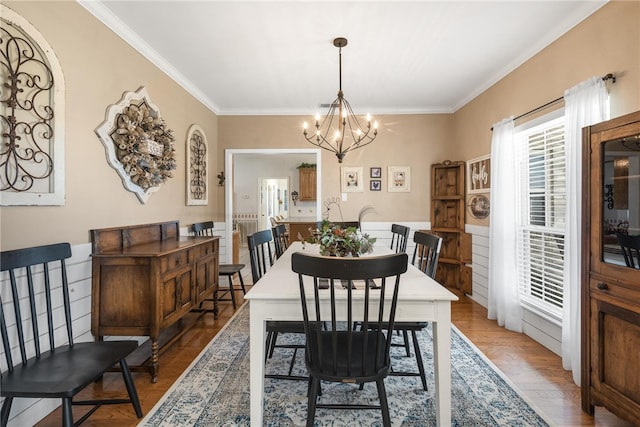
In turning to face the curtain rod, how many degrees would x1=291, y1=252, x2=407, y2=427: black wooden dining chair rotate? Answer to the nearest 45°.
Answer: approximately 45° to its right

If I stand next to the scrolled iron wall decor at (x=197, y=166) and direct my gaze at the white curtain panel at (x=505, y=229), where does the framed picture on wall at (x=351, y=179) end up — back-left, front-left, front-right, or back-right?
front-left

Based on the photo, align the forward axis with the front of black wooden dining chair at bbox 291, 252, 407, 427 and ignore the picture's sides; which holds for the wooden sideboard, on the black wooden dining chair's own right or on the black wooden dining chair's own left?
on the black wooden dining chair's own left

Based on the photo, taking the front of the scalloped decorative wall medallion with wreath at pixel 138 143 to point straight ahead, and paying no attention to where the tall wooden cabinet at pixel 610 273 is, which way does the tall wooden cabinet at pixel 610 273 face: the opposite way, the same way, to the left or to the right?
the opposite way

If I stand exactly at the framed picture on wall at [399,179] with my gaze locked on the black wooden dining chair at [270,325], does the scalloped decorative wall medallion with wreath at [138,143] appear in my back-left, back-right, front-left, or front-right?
front-right

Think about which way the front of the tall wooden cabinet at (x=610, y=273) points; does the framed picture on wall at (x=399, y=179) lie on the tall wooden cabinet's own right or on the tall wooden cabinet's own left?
on the tall wooden cabinet's own right

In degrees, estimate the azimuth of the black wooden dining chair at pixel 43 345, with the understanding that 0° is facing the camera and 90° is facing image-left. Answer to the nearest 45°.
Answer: approximately 315°

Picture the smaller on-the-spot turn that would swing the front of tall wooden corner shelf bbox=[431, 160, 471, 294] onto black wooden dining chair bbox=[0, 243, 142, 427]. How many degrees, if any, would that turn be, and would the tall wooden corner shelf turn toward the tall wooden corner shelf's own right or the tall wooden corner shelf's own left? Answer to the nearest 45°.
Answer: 0° — it already faces it

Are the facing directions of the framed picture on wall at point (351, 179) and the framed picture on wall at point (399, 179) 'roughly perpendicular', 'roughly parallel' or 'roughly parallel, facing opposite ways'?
roughly parallel

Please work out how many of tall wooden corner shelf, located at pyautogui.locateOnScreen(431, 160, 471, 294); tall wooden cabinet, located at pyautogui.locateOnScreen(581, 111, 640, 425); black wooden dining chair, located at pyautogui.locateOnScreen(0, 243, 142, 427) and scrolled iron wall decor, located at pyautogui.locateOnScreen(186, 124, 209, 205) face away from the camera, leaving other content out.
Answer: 0

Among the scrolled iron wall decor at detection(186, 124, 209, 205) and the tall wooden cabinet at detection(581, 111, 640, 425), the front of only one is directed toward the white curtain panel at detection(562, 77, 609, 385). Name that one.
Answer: the scrolled iron wall decor

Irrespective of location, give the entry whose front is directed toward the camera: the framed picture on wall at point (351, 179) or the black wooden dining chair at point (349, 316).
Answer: the framed picture on wall

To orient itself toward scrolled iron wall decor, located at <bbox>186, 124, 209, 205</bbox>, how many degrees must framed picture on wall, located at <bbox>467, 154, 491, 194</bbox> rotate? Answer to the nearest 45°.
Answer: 0° — it already faces it

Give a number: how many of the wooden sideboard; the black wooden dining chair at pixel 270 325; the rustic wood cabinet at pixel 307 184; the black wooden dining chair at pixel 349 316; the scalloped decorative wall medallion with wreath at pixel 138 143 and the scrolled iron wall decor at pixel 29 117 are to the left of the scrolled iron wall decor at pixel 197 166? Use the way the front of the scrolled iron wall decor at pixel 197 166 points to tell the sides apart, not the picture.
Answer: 1

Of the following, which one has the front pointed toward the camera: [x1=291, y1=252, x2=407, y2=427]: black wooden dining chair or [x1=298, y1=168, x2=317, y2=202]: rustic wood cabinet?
the rustic wood cabinet

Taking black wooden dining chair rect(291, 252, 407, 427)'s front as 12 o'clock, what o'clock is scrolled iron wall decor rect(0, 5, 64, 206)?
The scrolled iron wall decor is roughly at 9 o'clock from the black wooden dining chair.

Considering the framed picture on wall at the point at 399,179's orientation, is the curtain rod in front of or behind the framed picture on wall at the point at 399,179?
in front

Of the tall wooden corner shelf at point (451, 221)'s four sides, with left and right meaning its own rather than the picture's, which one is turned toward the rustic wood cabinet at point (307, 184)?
right

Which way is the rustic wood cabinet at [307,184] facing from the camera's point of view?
toward the camera

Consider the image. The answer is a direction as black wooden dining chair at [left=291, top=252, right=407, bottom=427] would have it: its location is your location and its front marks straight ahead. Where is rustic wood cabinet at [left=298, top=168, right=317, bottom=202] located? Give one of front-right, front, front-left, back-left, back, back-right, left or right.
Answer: front

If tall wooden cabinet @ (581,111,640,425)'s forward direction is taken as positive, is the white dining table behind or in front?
in front

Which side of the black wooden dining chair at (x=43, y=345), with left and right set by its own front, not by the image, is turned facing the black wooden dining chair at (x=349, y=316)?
front
